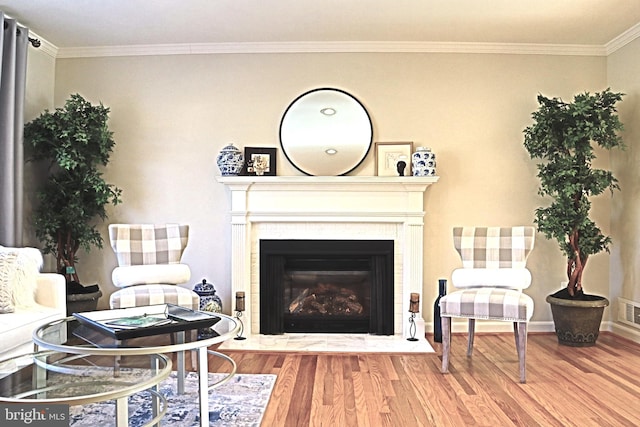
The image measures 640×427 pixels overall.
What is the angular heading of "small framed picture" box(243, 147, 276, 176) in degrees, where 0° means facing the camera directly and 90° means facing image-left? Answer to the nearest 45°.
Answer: approximately 0°

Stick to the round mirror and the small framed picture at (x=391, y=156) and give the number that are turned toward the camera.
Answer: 2

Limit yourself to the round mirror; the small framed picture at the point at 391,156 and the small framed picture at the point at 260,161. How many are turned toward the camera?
3

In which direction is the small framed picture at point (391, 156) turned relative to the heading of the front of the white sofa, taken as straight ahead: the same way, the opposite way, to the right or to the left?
to the right

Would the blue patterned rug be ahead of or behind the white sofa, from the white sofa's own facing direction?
ahead

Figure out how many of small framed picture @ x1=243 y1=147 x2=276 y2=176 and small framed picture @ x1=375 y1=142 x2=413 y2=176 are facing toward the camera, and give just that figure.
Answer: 2

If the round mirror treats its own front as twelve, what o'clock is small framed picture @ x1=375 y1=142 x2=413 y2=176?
The small framed picture is roughly at 9 o'clock from the round mirror.

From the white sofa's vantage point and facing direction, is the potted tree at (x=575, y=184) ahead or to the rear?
ahead

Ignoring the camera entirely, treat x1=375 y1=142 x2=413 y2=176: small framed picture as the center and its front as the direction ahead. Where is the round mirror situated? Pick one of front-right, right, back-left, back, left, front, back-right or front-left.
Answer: right

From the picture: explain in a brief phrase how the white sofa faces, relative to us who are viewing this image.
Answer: facing the viewer and to the right of the viewer

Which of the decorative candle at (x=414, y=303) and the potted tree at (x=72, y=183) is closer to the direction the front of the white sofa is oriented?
the decorative candle

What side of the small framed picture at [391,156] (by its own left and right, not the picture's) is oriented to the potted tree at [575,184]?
left

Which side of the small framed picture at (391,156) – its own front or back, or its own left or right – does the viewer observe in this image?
front

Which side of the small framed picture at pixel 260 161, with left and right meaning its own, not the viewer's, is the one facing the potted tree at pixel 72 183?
right

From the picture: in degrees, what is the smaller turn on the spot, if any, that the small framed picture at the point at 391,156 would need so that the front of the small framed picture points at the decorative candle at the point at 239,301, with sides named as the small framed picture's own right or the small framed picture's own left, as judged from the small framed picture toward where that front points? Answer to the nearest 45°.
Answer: approximately 90° to the small framed picture's own right

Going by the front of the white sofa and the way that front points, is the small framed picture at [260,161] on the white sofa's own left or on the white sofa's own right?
on the white sofa's own left
